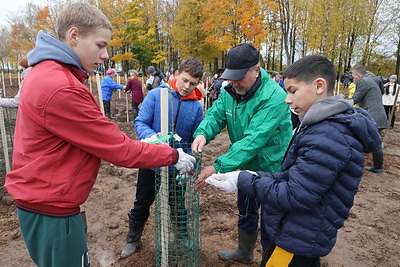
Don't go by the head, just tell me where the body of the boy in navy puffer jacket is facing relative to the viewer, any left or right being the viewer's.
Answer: facing to the left of the viewer

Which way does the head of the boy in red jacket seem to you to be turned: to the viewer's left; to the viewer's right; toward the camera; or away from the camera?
to the viewer's right

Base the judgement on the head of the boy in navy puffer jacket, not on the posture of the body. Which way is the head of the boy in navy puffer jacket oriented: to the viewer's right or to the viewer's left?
to the viewer's left

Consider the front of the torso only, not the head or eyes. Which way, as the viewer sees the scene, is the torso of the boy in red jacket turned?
to the viewer's right

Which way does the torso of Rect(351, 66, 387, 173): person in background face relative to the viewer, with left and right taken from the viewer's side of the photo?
facing to the left of the viewer
